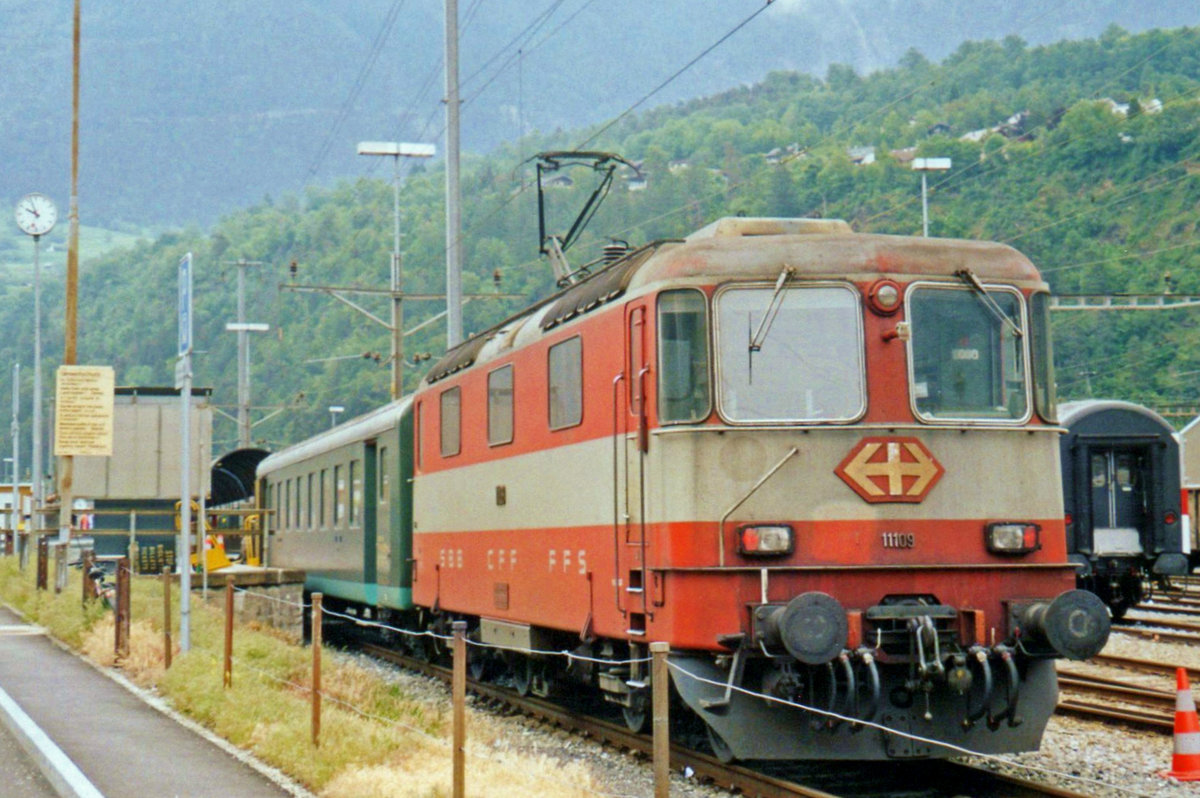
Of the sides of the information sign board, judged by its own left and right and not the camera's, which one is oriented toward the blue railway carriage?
left

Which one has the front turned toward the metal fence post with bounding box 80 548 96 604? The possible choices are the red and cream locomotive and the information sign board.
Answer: the information sign board

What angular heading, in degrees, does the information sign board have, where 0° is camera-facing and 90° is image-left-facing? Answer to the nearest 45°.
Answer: approximately 0°

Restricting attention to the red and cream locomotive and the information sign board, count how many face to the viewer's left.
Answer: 0

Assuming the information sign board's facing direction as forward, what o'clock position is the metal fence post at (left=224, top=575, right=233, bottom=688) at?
The metal fence post is roughly at 12 o'clock from the information sign board.

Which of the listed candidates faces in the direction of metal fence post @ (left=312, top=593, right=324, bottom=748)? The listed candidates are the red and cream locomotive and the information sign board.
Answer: the information sign board

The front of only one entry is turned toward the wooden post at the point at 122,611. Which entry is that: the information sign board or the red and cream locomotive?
the information sign board

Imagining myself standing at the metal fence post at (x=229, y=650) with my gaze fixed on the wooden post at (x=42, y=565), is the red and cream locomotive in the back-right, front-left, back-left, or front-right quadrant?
back-right

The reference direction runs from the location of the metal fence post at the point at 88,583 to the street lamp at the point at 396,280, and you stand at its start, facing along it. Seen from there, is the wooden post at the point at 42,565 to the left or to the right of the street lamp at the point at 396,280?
left

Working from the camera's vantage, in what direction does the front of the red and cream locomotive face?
facing the viewer and to the right of the viewer

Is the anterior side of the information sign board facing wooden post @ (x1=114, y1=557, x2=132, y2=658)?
yes

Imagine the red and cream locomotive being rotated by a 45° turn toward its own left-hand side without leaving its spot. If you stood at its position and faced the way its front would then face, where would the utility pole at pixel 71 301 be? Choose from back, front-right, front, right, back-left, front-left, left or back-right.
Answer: back-left

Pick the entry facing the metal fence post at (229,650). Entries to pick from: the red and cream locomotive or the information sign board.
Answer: the information sign board
